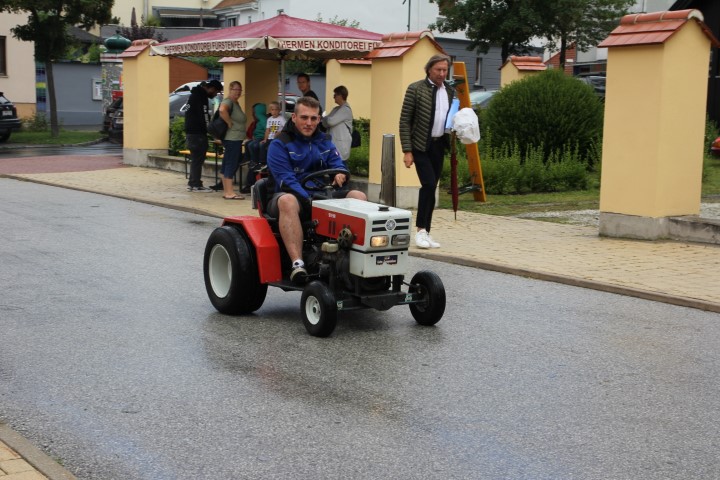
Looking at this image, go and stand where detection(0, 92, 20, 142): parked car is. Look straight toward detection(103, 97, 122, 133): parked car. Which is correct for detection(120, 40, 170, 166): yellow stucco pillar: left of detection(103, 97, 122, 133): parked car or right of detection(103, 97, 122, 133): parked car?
right

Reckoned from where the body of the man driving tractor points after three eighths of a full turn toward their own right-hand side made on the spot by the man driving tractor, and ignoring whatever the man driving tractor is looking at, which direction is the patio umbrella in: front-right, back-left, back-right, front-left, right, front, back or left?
right

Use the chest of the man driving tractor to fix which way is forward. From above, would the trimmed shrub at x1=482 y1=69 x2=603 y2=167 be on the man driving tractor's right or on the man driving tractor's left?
on the man driving tractor's left

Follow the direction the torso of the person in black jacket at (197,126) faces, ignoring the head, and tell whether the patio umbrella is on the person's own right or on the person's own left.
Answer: on the person's own right

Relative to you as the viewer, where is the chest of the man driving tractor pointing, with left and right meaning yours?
facing the viewer and to the right of the viewer

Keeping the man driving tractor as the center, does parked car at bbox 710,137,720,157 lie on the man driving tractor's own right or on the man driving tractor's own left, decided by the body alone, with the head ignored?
on the man driving tractor's own left

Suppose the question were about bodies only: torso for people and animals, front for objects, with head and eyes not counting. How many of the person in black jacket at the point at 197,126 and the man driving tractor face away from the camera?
0

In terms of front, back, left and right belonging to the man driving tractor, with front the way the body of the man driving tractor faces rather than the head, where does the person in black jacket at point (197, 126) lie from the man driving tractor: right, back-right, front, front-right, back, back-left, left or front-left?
back-left
